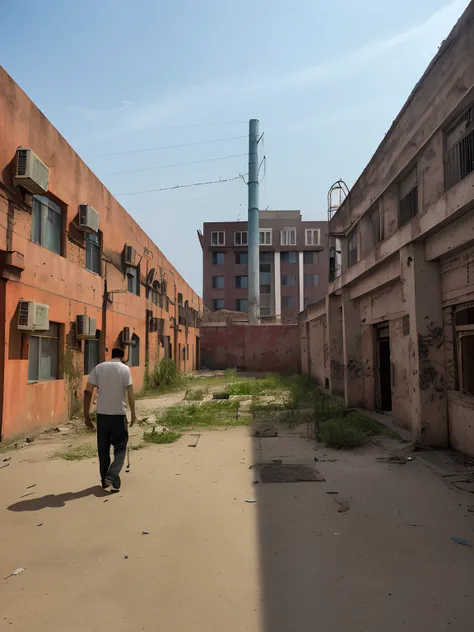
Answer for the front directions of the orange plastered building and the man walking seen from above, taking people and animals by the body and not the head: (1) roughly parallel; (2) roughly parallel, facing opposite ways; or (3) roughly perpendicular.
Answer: roughly perpendicular

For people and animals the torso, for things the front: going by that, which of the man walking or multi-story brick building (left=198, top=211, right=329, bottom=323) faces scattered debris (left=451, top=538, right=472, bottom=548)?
the multi-story brick building

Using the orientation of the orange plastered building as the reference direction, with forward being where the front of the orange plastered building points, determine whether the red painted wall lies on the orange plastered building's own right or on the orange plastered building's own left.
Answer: on the orange plastered building's own left

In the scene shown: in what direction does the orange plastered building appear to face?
to the viewer's right

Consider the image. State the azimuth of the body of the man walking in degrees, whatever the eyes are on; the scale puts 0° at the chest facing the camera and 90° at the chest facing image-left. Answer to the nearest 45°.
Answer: approximately 180°

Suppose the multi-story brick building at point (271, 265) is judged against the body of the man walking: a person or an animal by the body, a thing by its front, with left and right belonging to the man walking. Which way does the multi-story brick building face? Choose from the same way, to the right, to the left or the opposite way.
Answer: the opposite way

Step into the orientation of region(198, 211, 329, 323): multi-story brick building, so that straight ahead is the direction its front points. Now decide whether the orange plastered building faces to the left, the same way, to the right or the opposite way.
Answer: to the left

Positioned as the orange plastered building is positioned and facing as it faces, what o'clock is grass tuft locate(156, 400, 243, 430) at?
The grass tuft is roughly at 12 o'clock from the orange plastered building.

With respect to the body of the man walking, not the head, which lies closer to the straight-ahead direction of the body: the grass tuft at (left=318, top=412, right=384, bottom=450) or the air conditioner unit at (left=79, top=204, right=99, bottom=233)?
the air conditioner unit
